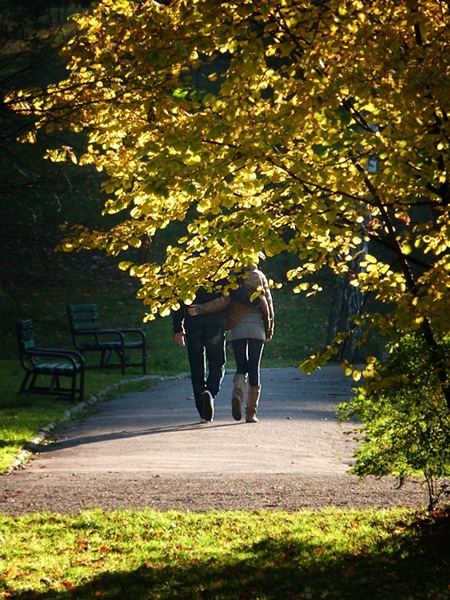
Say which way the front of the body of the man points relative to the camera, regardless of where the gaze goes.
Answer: away from the camera

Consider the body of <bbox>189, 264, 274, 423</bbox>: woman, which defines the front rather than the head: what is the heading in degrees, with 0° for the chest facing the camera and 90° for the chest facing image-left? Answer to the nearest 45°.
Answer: approximately 180°

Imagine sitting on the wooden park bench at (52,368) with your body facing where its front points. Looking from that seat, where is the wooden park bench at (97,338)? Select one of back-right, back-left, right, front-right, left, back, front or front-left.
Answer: left

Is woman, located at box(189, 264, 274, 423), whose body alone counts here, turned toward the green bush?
no

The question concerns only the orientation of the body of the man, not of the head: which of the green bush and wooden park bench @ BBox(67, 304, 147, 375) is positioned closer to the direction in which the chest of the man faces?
the wooden park bench

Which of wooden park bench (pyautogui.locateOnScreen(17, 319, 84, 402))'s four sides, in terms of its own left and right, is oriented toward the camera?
right

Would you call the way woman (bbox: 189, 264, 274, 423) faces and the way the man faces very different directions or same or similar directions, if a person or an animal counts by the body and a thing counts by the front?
same or similar directions

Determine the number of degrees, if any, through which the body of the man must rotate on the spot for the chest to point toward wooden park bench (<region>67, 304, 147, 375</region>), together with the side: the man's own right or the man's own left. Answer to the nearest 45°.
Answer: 0° — they already face it

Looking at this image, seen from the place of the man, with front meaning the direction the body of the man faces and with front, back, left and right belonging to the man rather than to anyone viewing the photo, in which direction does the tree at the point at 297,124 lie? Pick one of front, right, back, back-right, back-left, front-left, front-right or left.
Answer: back

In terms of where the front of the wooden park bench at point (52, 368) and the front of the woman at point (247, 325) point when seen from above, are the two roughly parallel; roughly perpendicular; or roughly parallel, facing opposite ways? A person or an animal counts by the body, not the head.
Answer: roughly perpendicular

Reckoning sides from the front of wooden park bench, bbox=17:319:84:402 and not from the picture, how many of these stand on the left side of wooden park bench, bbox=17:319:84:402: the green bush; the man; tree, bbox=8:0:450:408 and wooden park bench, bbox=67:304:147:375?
1

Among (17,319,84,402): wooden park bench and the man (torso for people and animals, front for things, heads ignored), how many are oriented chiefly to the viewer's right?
1

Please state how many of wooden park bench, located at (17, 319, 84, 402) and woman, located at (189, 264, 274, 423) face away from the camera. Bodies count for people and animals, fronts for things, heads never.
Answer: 1
